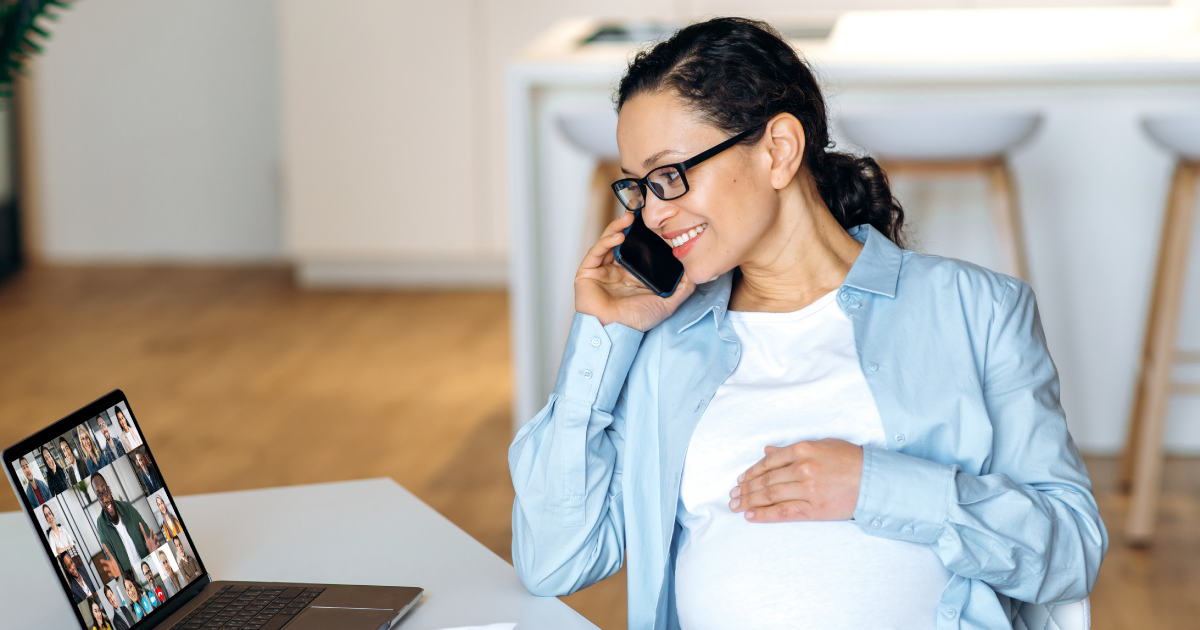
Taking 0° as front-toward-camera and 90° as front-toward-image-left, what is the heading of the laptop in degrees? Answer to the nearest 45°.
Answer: approximately 315°

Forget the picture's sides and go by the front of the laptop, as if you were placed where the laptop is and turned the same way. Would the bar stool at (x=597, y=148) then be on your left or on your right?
on your left

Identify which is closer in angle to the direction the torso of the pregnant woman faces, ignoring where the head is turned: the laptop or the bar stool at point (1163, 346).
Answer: the laptop

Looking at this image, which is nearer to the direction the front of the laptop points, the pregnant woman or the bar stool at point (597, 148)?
the pregnant woman

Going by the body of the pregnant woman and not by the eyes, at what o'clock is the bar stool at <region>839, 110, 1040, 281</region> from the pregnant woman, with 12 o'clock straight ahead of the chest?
The bar stool is roughly at 5 o'clock from the pregnant woman.

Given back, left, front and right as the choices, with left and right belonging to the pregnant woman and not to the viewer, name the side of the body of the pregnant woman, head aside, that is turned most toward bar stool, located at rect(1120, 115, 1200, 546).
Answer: back

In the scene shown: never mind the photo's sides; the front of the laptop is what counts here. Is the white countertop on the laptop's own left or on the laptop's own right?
on the laptop's own left

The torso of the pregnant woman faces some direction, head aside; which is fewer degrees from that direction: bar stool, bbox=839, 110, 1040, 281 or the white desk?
the white desk
